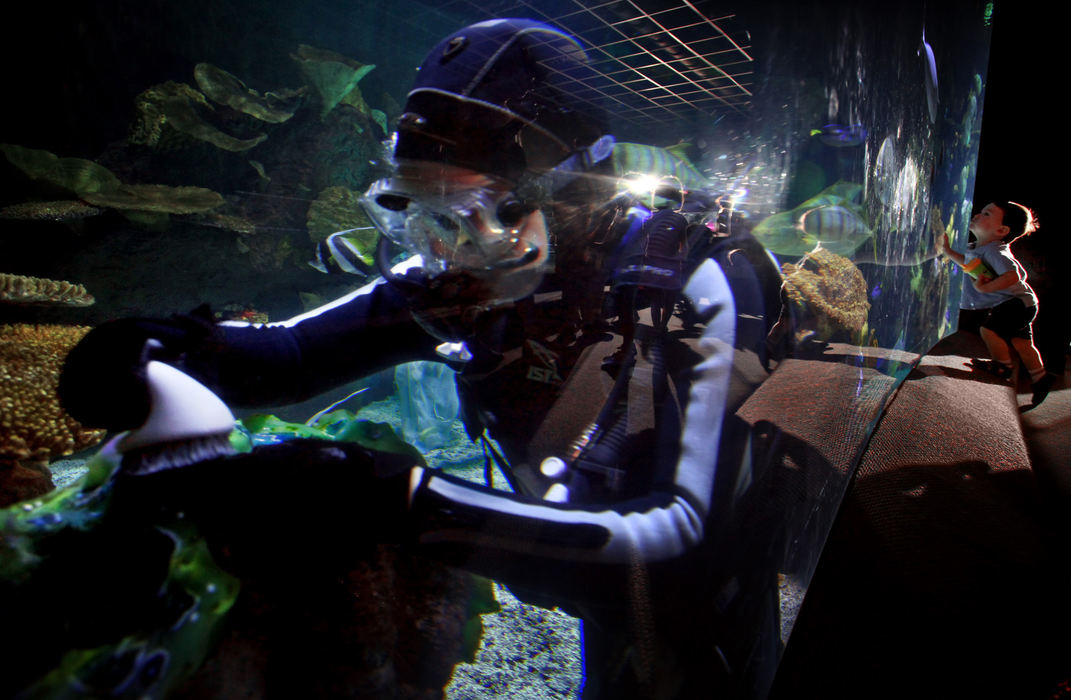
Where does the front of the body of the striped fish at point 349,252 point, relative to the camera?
to the viewer's left

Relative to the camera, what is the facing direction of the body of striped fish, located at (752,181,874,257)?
to the viewer's left

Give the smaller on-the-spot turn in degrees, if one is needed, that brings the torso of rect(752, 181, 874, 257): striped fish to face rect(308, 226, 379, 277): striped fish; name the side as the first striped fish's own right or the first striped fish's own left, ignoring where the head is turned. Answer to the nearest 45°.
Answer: approximately 45° to the first striped fish's own left

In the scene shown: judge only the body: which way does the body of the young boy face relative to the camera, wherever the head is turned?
to the viewer's left

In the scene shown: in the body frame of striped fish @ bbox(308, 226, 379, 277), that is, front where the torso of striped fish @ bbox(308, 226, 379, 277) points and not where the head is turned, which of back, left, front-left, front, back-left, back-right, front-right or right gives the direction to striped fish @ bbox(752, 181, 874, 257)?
back
